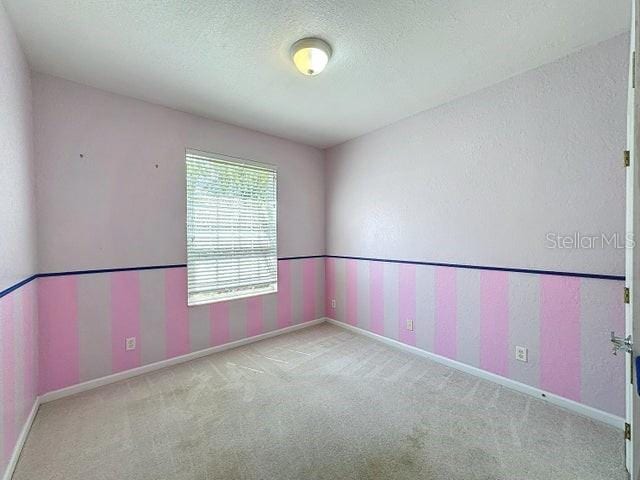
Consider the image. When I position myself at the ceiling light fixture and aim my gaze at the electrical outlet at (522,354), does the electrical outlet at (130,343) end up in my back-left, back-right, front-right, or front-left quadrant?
back-left

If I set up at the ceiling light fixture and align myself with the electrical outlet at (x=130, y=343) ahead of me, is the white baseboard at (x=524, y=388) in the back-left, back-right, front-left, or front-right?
back-right

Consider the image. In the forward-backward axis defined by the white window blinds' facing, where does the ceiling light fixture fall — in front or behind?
in front

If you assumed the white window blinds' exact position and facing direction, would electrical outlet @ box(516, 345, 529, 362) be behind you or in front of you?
in front

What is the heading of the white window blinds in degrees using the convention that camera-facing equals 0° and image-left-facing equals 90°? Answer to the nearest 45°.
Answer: approximately 315°
